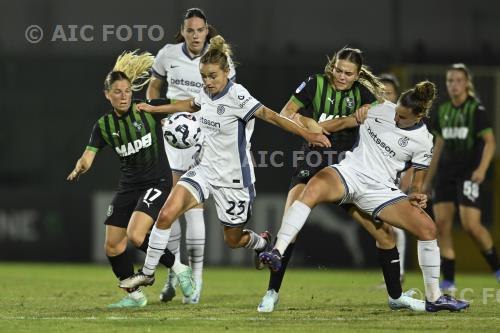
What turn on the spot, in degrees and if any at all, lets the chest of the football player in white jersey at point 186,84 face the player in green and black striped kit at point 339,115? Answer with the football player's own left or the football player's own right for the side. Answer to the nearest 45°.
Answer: approximately 45° to the football player's own left

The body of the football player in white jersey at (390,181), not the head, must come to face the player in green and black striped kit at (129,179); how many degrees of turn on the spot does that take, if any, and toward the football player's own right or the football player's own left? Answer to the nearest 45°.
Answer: approximately 90° to the football player's own right

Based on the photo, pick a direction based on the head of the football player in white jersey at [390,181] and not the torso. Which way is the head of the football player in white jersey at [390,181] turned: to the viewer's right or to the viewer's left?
to the viewer's left

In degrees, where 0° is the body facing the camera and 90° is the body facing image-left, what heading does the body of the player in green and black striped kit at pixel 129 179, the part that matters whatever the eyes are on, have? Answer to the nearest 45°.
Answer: approximately 0°
